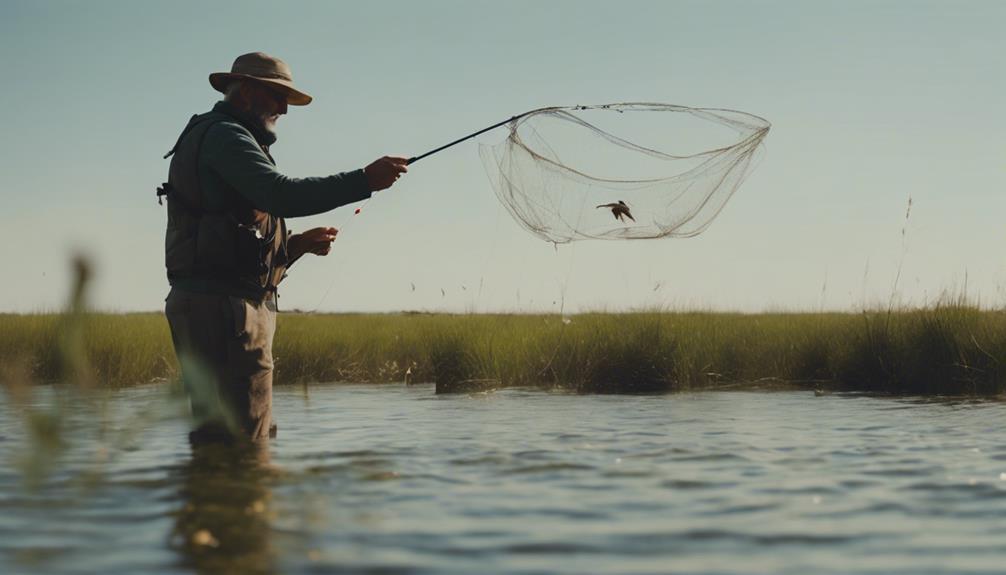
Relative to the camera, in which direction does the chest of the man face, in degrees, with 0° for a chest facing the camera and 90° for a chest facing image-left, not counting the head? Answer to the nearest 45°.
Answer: approximately 270°

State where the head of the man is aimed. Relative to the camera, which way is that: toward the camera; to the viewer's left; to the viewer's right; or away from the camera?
to the viewer's right
